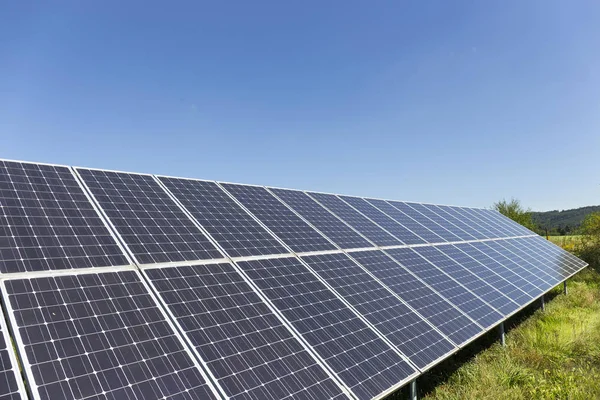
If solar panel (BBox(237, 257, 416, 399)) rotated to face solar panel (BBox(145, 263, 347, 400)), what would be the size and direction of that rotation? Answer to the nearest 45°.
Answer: approximately 90° to its right

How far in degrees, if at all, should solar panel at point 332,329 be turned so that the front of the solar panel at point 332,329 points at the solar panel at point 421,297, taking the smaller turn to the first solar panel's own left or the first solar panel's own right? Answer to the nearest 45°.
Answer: approximately 90° to the first solar panel's own left

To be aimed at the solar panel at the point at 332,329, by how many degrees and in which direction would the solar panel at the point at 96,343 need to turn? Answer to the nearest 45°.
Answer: approximately 45° to its left

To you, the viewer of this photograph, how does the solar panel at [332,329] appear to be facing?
facing the viewer and to the right of the viewer

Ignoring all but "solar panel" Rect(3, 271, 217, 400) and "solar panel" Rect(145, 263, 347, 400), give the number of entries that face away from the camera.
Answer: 0

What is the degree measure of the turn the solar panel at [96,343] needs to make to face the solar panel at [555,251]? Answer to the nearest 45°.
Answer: approximately 45° to its left

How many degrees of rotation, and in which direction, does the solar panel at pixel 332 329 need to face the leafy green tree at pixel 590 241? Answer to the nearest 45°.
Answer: approximately 90° to its left

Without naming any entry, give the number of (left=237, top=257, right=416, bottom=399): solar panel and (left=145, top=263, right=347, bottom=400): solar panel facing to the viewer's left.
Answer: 0
